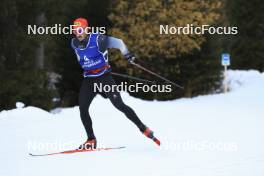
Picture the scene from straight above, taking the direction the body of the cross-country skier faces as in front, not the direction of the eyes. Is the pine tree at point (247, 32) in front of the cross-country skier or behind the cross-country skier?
behind

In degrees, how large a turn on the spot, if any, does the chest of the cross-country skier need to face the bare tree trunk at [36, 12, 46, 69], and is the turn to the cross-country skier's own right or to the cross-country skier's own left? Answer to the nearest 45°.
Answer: approximately 135° to the cross-country skier's own right

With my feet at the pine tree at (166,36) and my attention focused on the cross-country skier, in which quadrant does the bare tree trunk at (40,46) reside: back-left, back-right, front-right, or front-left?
front-right

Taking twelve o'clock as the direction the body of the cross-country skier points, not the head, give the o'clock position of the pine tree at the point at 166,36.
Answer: The pine tree is roughly at 5 o'clock from the cross-country skier.

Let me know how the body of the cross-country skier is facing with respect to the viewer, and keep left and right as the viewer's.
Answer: facing the viewer and to the left of the viewer
